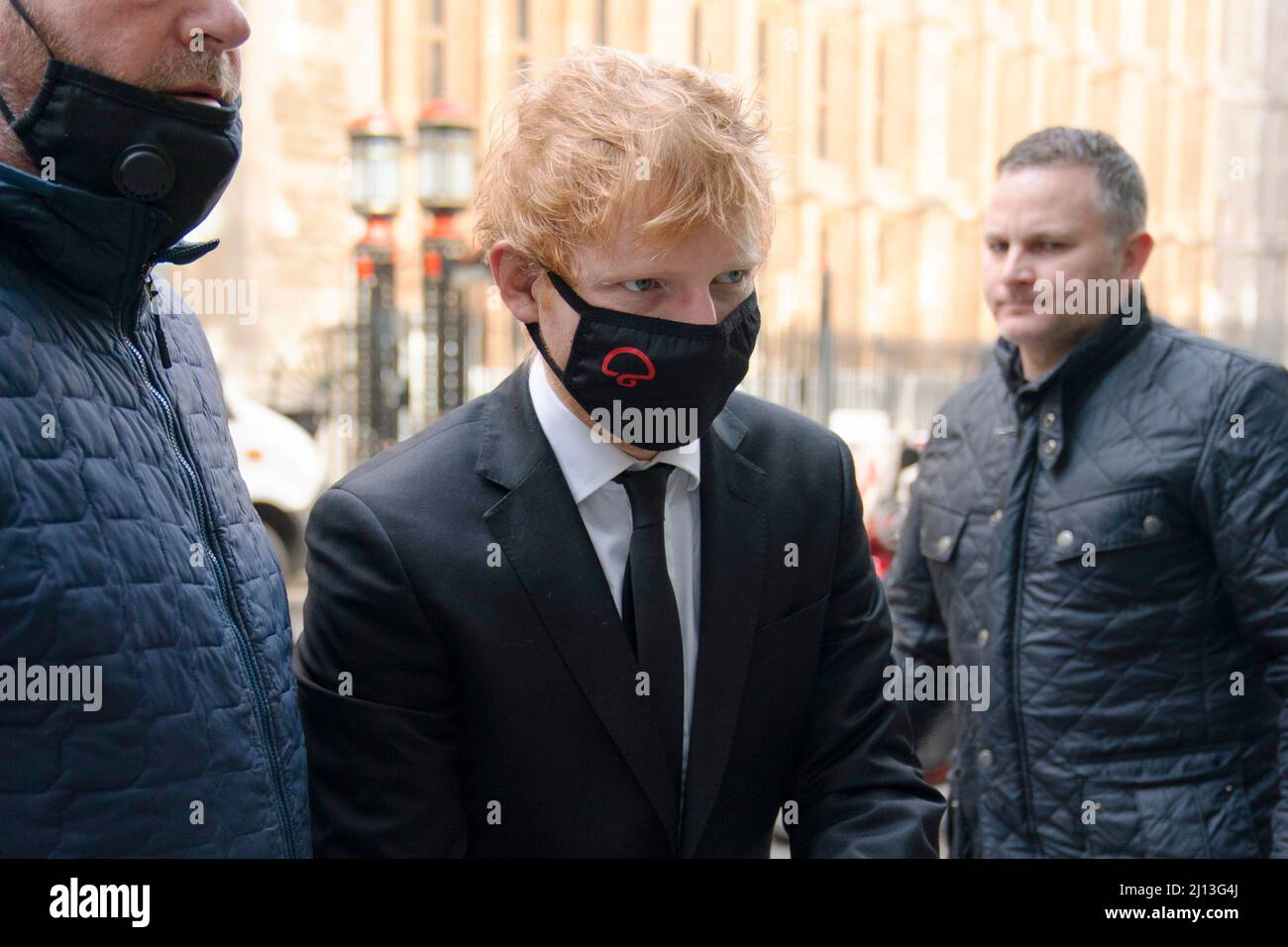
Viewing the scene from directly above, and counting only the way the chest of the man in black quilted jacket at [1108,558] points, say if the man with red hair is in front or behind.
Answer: in front

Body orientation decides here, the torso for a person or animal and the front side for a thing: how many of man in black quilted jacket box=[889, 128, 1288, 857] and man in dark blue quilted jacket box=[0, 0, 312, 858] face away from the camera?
0

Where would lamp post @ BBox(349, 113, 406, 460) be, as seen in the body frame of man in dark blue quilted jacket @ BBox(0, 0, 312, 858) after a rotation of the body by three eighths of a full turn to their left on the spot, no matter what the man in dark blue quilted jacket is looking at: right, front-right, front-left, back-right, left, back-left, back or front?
front

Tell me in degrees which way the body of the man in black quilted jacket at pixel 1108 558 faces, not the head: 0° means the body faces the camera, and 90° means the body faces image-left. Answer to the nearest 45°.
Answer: approximately 45°

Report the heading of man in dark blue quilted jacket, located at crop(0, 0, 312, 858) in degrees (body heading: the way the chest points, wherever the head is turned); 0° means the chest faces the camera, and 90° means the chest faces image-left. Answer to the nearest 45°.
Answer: approximately 315°

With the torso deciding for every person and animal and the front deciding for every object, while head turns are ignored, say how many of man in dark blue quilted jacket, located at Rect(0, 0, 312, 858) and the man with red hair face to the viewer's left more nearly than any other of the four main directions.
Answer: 0

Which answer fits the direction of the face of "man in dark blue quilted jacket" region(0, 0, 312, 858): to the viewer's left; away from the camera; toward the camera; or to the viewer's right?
to the viewer's right

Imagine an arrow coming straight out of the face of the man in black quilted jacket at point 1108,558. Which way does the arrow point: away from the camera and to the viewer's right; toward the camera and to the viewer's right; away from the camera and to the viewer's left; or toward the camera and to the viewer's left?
toward the camera and to the viewer's left

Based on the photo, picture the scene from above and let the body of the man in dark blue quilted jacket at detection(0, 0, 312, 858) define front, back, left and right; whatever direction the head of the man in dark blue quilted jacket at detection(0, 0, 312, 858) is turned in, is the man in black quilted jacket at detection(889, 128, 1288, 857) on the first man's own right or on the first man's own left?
on the first man's own left

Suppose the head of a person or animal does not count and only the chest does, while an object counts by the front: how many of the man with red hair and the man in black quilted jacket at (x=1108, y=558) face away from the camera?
0

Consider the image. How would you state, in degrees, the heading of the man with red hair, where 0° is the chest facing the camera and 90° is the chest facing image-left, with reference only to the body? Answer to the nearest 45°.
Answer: approximately 315°

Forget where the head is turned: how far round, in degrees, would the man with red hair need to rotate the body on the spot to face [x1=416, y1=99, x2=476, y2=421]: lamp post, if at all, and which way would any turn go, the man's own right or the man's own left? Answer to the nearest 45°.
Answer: approximately 135° to the man's own left

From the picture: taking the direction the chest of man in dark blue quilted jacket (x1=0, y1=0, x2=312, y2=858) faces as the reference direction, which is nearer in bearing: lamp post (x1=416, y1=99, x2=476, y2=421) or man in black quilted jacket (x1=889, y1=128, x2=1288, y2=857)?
the man in black quilted jacket

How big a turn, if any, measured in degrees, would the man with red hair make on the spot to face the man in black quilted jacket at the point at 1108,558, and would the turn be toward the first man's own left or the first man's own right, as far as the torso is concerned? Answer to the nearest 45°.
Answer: approximately 90° to the first man's own left
